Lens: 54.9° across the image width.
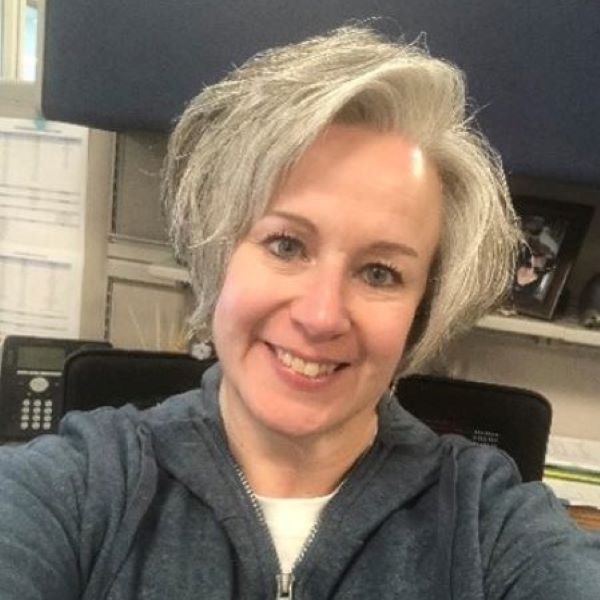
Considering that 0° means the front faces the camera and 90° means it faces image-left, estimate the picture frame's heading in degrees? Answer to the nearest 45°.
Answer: approximately 45°

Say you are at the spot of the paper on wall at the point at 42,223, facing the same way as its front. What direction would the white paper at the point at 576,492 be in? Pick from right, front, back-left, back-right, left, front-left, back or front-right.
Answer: front-left

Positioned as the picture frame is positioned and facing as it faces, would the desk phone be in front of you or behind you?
in front

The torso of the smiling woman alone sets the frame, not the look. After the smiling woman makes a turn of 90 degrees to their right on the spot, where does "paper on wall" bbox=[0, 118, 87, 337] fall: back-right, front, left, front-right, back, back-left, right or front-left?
front-right

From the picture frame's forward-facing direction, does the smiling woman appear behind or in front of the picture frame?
in front

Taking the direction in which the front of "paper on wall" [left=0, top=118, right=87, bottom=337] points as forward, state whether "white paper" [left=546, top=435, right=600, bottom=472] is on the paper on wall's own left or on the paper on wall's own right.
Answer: on the paper on wall's own left

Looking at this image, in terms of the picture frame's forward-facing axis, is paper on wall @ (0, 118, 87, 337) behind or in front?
in front
